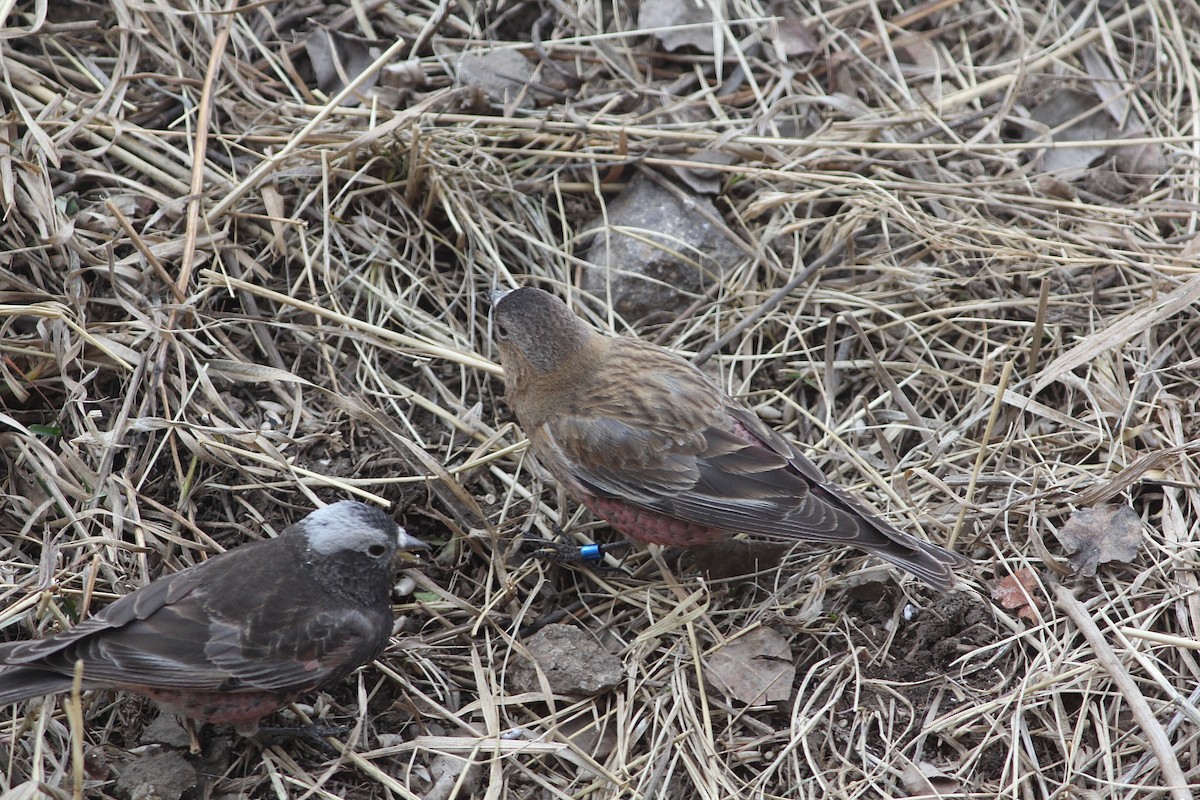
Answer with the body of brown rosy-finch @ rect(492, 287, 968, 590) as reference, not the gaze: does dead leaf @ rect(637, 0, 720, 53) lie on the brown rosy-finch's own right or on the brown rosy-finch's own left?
on the brown rosy-finch's own right

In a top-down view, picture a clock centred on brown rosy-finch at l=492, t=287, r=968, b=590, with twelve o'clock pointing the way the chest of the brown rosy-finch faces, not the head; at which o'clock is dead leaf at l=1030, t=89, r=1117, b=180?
The dead leaf is roughly at 3 o'clock from the brown rosy-finch.

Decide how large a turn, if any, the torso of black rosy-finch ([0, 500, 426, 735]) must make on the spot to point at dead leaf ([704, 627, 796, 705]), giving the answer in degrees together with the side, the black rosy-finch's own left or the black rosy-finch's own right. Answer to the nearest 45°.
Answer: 0° — it already faces it

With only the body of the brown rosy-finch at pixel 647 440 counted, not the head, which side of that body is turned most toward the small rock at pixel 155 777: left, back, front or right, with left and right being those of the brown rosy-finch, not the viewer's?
left

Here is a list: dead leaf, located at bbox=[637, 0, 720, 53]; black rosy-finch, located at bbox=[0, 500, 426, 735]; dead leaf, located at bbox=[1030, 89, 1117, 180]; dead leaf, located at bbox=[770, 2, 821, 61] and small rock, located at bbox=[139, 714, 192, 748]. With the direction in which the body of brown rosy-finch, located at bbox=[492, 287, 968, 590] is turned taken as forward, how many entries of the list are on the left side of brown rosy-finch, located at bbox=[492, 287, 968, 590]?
2

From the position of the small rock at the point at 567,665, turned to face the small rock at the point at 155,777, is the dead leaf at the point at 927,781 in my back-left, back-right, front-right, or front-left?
back-left

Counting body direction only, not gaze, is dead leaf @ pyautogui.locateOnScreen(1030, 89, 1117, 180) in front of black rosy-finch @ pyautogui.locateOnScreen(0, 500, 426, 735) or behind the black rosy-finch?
in front

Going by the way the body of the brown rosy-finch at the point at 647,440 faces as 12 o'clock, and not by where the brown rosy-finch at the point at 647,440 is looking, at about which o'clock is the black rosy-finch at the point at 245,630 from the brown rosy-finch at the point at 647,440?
the black rosy-finch at the point at 245,630 is roughly at 9 o'clock from the brown rosy-finch at the point at 647,440.

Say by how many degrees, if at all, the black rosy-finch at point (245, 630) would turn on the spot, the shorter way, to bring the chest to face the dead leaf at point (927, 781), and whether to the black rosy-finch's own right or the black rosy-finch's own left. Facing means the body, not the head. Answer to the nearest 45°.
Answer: approximately 45° to the black rosy-finch's own right

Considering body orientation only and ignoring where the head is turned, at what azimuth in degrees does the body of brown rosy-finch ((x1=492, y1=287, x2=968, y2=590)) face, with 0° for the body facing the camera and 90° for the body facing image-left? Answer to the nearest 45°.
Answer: approximately 135°

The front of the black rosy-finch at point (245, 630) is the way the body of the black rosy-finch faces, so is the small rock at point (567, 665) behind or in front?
in front

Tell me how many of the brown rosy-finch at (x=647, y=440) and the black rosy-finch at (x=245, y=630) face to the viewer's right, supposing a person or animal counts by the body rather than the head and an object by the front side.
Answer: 1

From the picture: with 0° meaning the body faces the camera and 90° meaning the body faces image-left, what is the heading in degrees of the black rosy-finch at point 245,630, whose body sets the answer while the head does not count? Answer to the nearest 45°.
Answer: approximately 270°
